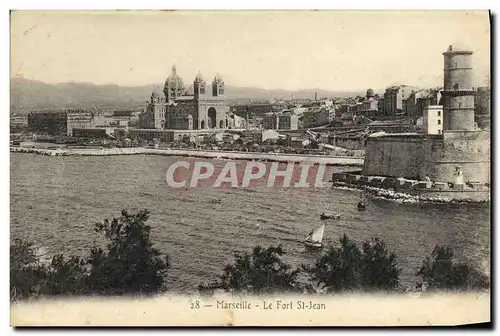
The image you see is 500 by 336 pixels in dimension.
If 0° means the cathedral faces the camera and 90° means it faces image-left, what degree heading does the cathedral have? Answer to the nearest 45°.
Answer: approximately 315°
